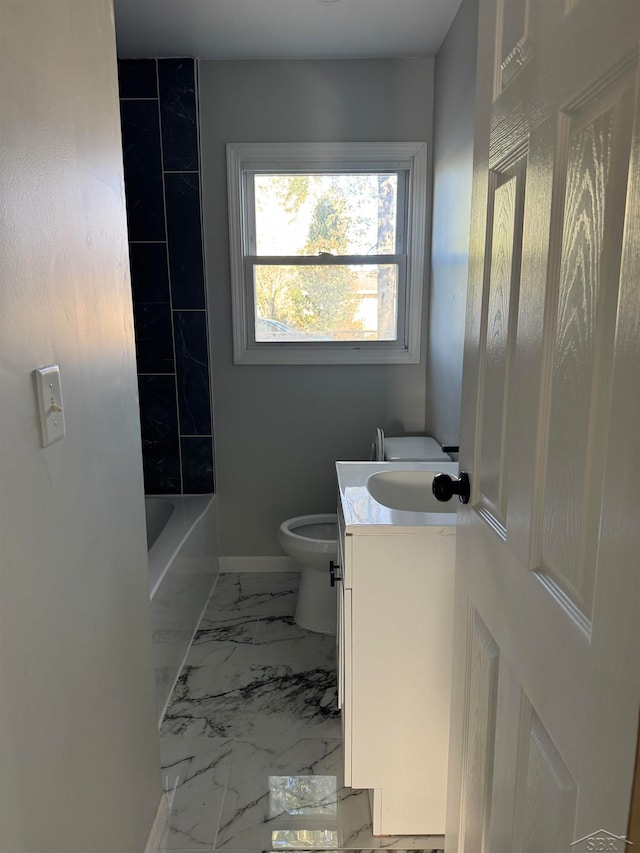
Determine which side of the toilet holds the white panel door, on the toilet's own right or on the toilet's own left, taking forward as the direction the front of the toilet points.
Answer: on the toilet's own left

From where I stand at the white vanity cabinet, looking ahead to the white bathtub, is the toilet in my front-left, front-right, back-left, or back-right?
front-right

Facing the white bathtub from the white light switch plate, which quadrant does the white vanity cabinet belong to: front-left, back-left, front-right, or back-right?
front-right

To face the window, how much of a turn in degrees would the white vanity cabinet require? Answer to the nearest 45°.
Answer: approximately 90° to its right

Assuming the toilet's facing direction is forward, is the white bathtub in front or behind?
in front

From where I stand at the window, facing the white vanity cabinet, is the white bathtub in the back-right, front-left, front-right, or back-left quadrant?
front-right

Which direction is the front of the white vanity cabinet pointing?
to the viewer's left

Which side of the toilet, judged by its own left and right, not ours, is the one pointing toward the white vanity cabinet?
left

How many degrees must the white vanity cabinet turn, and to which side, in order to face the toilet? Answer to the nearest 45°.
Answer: approximately 90° to its right
